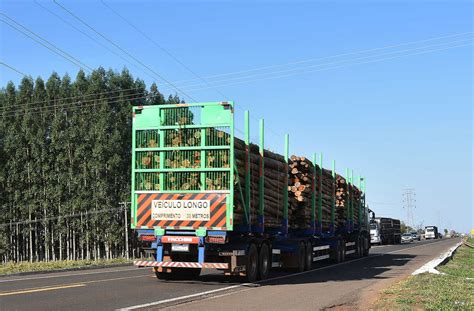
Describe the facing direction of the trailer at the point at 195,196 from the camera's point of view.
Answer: facing away from the viewer and to the right of the viewer
